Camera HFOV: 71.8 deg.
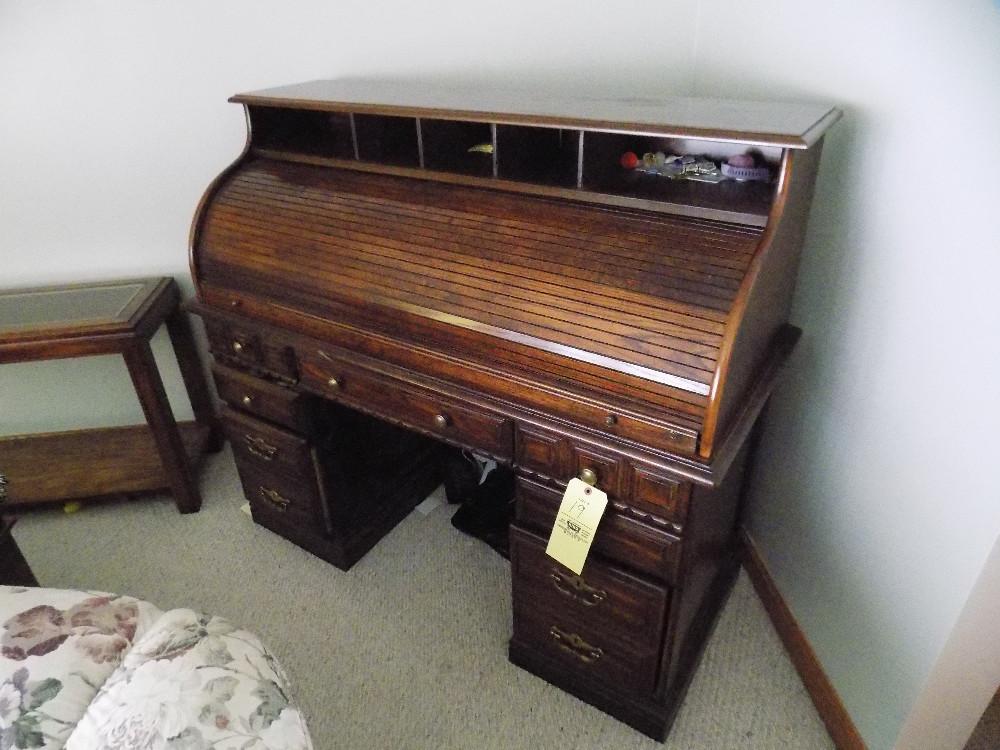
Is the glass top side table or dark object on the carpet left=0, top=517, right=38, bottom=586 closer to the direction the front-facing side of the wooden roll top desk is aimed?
the dark object on the carpet

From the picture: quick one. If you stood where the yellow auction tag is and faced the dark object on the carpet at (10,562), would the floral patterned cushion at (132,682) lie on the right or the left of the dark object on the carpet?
left

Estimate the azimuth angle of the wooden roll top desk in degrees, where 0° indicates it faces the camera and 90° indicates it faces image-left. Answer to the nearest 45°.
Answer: approximately 45°

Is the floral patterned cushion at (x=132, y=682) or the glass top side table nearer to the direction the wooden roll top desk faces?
the floral patterned cushion

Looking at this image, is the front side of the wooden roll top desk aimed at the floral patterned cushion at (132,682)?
yes

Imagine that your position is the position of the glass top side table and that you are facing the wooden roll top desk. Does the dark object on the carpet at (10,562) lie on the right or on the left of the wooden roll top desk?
right

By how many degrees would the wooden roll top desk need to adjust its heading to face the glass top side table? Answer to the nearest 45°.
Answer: approximately 90° to its right

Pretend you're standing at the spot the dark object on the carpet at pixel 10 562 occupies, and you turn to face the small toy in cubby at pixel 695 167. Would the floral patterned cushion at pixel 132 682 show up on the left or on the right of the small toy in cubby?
right

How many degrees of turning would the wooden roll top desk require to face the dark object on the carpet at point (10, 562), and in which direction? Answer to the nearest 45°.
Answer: approximately 45° to its right
